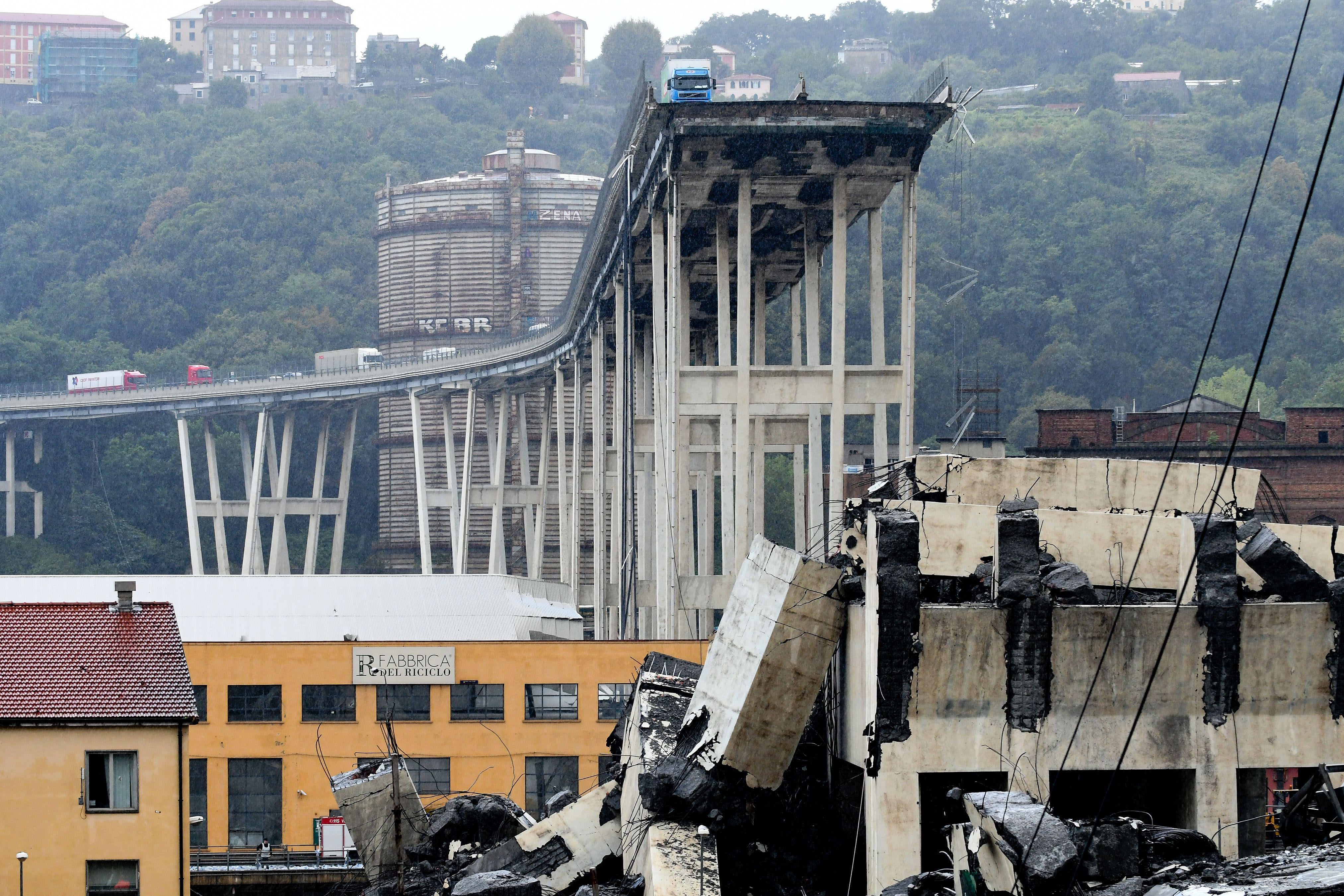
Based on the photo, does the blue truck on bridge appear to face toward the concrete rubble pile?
yes

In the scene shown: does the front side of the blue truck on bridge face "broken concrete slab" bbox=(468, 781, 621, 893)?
yes

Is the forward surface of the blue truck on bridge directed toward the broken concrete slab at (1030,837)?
yes

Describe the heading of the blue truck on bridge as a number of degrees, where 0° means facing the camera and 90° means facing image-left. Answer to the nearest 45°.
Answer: approximately 0°
